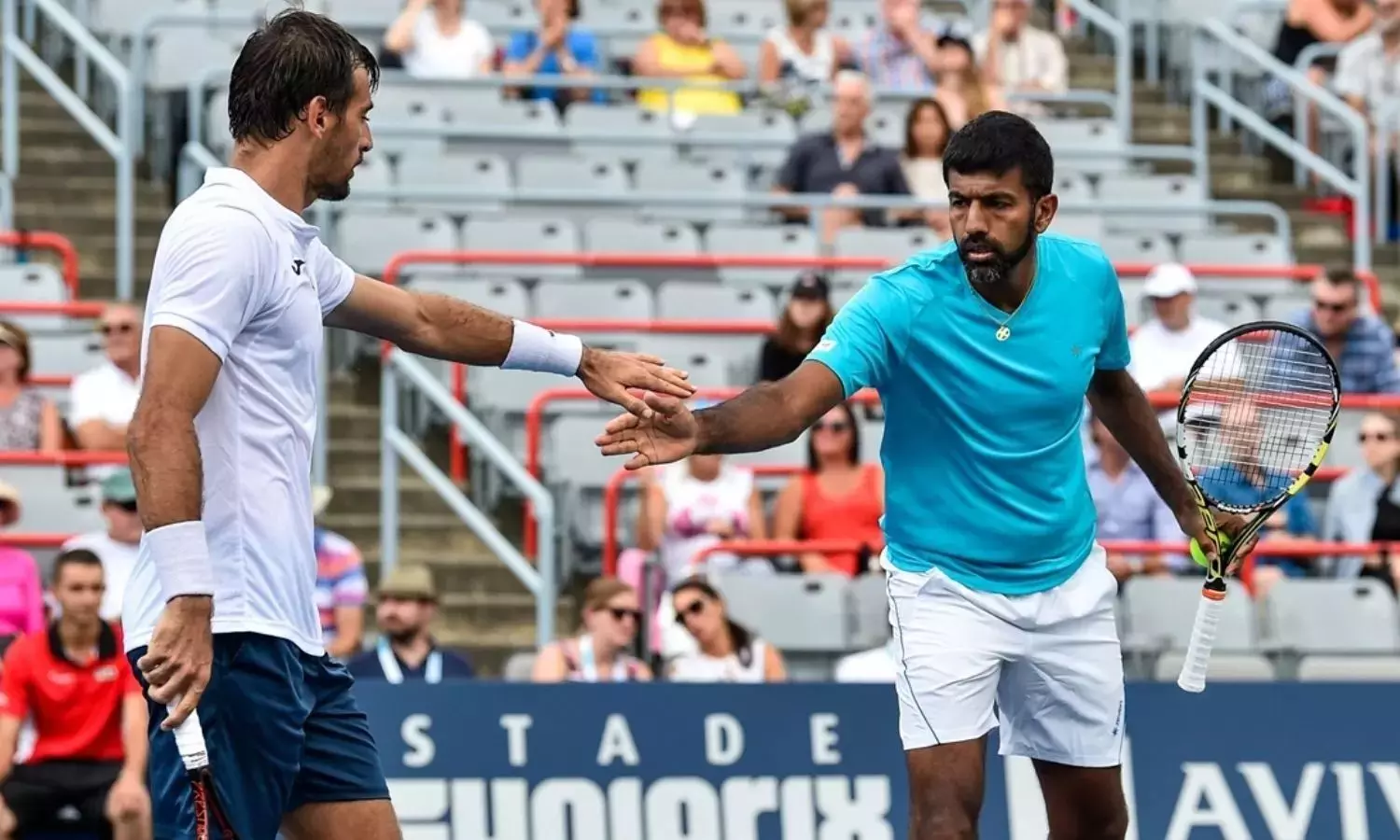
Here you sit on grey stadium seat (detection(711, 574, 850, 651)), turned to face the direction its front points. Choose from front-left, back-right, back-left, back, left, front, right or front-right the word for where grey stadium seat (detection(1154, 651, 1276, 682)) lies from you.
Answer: left

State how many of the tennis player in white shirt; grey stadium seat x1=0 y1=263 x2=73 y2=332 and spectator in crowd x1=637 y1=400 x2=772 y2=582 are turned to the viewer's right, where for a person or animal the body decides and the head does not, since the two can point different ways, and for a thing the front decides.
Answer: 1

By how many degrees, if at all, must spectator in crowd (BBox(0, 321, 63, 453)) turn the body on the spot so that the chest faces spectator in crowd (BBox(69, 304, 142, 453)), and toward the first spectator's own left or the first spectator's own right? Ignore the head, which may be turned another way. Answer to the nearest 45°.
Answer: approximately 90° to the first spectator's own left

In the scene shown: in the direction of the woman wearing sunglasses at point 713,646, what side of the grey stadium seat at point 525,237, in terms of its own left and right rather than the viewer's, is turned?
front

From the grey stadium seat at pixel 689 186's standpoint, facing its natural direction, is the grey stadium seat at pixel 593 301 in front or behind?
in front

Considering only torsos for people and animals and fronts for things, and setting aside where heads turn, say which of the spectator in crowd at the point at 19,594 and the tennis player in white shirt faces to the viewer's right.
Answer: the tennis player in white shirt

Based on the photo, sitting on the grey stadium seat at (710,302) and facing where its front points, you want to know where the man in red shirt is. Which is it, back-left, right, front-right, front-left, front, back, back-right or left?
front-right

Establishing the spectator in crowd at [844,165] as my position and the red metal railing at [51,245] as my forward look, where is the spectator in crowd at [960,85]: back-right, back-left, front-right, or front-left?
back-right
